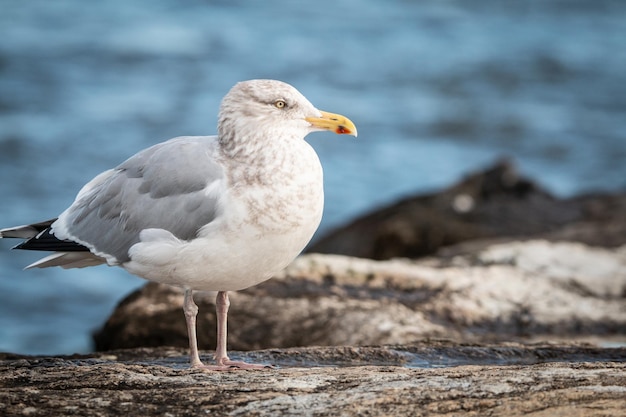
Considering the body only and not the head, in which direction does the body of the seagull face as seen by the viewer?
to the viewer's right

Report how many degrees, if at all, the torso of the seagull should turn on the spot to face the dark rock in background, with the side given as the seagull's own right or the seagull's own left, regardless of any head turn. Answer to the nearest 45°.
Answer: approximately 45° to the seagull's own left
